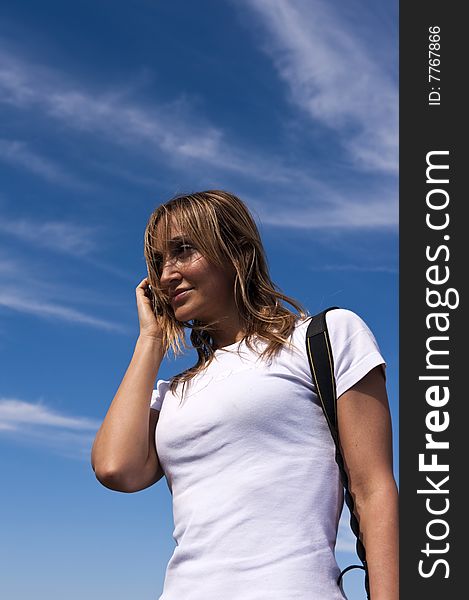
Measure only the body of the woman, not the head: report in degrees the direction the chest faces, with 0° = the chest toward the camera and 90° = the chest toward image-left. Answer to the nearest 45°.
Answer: approximately 45°
